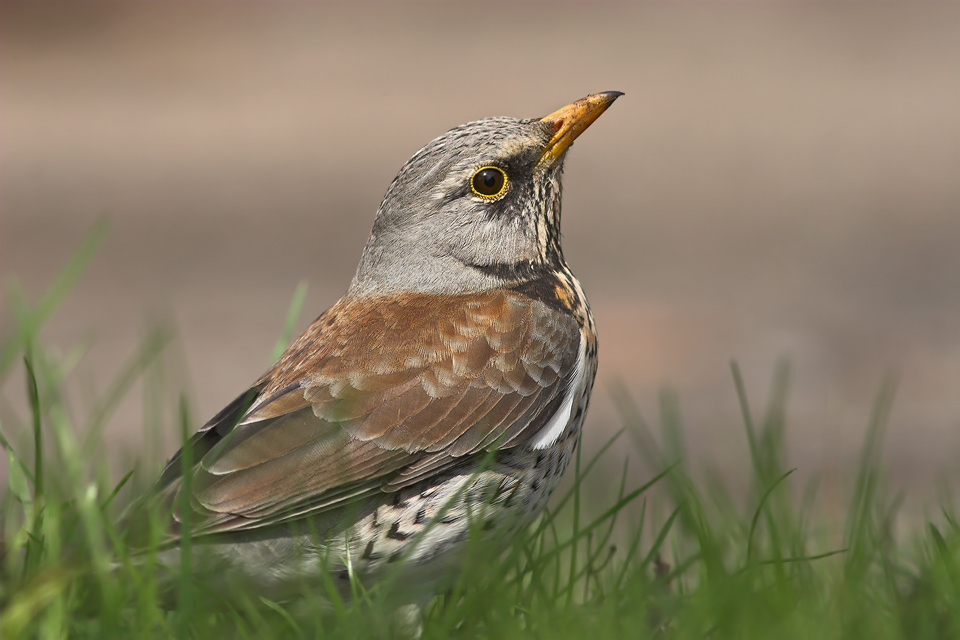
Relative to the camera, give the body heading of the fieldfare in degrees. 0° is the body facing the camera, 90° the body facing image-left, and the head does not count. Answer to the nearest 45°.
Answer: approximately 270°
